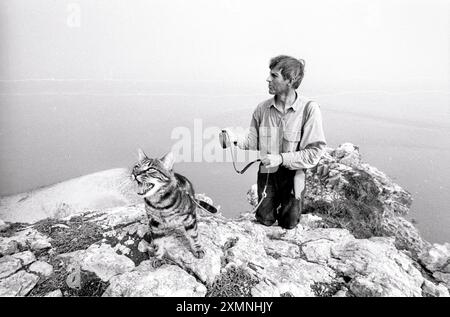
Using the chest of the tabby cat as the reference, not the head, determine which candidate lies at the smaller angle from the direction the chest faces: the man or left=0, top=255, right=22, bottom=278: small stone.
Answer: the small stone

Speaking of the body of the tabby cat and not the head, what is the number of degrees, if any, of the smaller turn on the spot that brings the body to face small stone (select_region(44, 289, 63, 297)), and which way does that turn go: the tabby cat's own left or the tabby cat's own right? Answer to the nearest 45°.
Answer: approximately 45° to the tabby cat's own right

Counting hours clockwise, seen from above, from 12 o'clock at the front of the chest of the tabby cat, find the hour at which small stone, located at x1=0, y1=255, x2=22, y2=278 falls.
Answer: The small stone is roughly at 2 o'clock from the tabby cat.

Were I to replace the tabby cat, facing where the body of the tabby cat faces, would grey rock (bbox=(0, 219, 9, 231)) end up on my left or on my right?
on my right

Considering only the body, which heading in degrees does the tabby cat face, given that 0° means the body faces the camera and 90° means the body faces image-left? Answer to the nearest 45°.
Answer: approximately 45°
